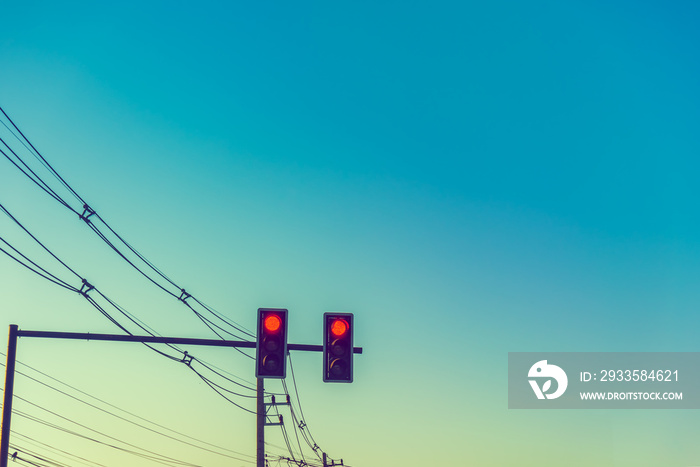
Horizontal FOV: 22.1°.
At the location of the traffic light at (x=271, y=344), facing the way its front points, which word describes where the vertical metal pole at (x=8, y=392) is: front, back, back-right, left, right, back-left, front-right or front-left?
back-right

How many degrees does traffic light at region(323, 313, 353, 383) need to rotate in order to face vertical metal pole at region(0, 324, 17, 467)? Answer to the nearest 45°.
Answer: approximately 135° to its right

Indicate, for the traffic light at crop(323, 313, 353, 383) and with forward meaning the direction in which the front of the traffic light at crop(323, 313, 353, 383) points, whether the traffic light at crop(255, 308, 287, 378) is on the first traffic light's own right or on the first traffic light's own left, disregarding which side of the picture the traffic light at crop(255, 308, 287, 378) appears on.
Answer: on the first traffic light's own right

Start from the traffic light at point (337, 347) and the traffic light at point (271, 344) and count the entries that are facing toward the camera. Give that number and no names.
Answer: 2

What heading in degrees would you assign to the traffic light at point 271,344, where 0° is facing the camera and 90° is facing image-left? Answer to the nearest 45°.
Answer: approximately 0°

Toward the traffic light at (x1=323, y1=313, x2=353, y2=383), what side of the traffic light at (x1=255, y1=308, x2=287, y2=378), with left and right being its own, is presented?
left

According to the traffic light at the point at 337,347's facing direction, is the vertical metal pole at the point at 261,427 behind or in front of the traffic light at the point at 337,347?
behind
